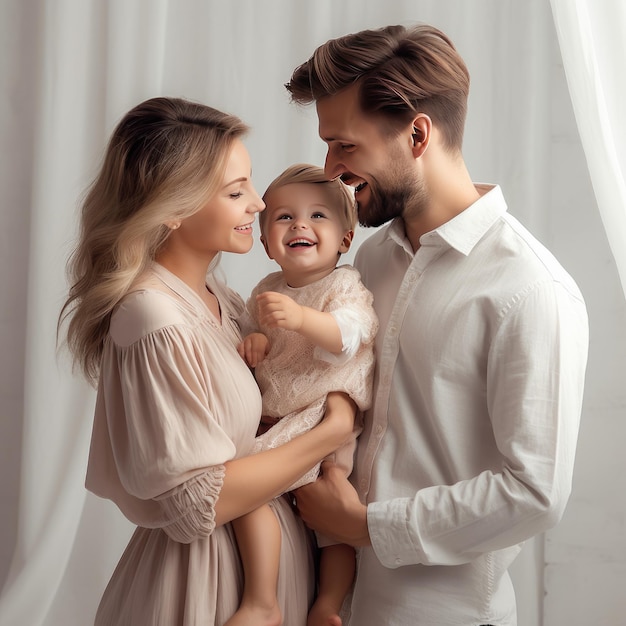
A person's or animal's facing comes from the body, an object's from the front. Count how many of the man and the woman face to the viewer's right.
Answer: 1

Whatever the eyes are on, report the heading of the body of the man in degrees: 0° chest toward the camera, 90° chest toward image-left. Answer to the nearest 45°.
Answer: approximately 45°

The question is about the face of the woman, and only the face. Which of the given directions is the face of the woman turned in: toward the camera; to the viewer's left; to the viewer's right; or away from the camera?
to the viewer's right

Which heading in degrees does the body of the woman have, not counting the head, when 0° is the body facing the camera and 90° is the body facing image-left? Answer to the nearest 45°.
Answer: approximately 270°

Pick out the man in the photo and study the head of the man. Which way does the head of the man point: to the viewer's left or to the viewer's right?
to the viewer's left
